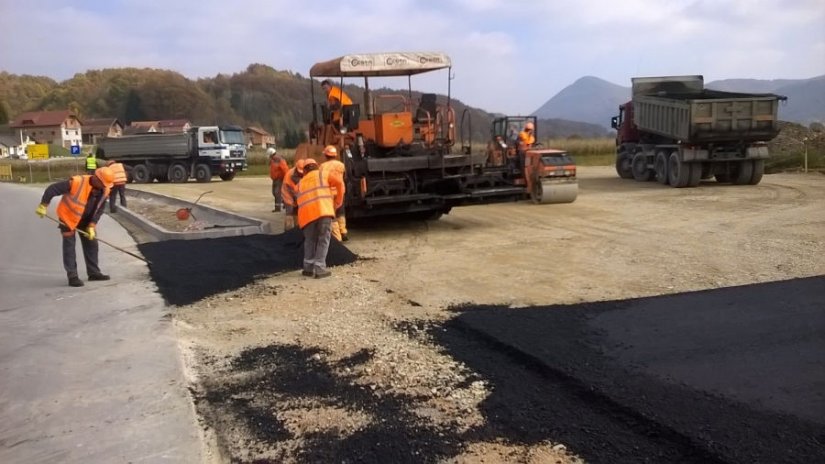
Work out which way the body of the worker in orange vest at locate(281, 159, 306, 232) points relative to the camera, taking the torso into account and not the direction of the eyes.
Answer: to the viewer's right

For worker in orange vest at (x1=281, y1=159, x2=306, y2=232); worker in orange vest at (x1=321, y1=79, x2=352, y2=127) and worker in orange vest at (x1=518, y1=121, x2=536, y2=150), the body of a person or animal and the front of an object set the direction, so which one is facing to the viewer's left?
worker in orange vest at (x1=321, y1=79, x2=352, y2=127)

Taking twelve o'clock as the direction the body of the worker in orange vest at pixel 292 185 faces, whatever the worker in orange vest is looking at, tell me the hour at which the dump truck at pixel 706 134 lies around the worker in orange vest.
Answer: The dump truck is roughly at 11 o'clock from the worker in orange vest.

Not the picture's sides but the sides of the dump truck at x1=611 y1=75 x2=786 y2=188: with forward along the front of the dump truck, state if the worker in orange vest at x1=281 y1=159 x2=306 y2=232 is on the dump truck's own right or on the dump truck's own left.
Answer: on the dump truck's own left

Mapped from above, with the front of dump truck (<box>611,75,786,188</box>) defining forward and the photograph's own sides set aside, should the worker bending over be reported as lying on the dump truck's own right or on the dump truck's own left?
on the dump truck's own left

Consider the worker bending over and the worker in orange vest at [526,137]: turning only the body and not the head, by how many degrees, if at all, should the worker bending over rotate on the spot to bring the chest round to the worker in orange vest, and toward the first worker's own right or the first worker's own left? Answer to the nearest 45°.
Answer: approximately 45° to the first worker's own left

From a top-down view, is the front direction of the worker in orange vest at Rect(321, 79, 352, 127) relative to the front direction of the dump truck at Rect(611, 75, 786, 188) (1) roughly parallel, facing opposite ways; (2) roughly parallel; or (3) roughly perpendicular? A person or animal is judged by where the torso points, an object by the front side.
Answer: roughly perpendicular

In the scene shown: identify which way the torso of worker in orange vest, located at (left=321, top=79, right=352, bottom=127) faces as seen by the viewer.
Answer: to the viewer's left

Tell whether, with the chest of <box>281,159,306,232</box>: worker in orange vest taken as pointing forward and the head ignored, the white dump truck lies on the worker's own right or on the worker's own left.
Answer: on the worker's own left

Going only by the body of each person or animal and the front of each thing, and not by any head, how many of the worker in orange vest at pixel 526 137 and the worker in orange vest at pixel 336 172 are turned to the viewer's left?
1

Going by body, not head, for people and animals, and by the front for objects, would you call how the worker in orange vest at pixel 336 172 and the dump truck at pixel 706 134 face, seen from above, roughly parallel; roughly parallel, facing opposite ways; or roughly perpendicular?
roughly perpendicular

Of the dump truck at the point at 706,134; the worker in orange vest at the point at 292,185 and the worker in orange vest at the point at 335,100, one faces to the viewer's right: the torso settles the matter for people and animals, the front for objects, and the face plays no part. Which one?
the worker in orange vest at the point at 292,185

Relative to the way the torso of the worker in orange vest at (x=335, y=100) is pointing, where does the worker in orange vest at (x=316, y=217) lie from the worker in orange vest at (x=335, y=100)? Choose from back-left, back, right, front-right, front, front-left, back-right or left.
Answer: left
